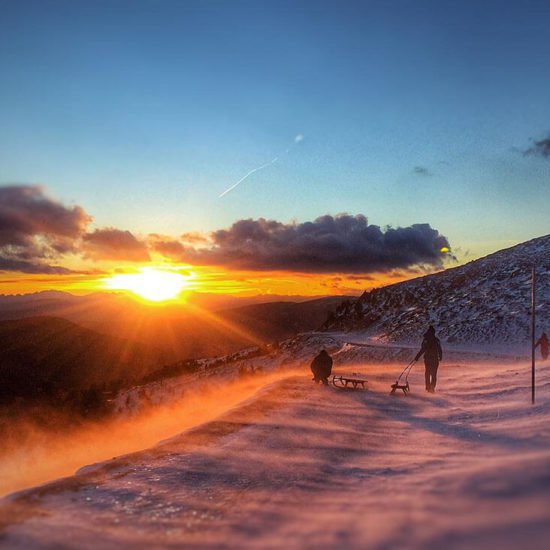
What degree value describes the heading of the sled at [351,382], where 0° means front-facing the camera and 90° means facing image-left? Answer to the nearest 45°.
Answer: approximately 90°

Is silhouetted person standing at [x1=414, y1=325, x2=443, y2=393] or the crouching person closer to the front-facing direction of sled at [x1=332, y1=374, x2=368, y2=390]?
the crouching person

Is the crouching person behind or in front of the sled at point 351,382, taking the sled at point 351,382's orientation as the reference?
in front

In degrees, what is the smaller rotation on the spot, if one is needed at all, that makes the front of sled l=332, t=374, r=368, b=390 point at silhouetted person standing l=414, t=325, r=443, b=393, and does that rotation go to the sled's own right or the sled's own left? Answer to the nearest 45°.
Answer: approximately 135° to the sled's own left
